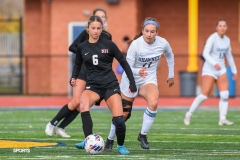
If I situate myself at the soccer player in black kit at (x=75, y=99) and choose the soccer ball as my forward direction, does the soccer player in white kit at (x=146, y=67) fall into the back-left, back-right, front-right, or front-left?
front-left

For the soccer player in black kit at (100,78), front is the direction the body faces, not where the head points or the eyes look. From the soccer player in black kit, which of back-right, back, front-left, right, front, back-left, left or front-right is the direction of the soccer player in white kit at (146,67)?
back-left

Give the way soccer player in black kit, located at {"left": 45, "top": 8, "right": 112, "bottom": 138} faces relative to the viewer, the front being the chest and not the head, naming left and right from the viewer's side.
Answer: facing the viewer and to the right of the viewer

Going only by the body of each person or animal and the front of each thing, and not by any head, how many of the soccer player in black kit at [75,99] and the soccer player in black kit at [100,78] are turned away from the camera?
0

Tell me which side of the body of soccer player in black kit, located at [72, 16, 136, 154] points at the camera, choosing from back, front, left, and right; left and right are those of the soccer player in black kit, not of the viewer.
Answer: front

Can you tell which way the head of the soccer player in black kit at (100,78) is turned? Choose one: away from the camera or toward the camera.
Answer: toward the camera

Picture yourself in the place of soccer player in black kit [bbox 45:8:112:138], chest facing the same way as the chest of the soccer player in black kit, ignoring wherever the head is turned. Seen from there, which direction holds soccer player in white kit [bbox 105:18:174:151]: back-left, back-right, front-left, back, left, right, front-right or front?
front
